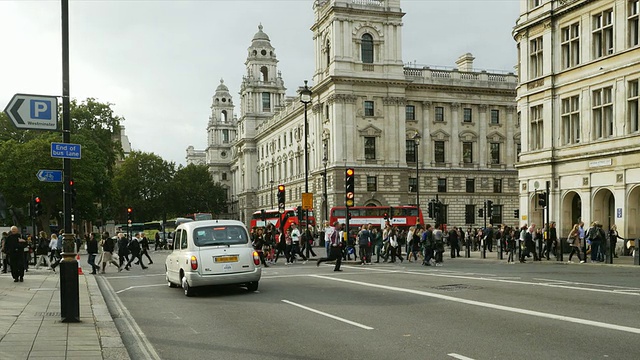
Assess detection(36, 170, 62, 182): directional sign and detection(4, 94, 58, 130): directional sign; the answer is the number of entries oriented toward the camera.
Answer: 2

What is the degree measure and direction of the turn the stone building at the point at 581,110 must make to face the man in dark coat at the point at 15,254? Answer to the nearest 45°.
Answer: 0° — it already faces them

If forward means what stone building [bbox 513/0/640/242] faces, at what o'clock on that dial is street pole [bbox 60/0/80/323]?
The street pole is roughly at 11 o'clock from the stone building.

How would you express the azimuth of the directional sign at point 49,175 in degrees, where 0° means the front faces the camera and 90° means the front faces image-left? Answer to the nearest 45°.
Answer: approximately 0°

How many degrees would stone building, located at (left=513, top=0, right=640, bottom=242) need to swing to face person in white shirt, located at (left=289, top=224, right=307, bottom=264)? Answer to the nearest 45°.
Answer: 0° — it already faces them

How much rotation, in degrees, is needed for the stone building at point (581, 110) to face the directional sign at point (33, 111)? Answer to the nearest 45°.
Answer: approximately 45° to its left

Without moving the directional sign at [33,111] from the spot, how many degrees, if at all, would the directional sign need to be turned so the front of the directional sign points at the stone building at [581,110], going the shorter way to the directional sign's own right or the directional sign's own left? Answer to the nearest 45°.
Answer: approximately 135° to the directional sign's own left
